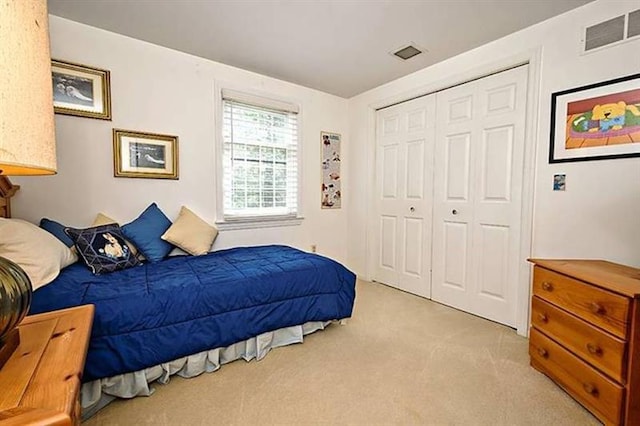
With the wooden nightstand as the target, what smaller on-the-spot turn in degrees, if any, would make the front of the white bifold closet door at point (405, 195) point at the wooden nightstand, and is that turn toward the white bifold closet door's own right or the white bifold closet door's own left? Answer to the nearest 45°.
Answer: approximately 45° to the white bifold closet door's own left

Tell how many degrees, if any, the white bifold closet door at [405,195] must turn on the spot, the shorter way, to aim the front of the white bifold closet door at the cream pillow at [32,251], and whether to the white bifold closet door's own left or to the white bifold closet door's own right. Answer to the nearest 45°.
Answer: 0° — it already faces it

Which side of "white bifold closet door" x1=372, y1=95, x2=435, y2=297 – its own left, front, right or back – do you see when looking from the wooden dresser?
left

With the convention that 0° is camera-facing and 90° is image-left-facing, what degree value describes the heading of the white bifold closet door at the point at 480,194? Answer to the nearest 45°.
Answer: approximately 45°

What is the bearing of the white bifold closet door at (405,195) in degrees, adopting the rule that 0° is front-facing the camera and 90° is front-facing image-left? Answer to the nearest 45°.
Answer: approximately 45°
